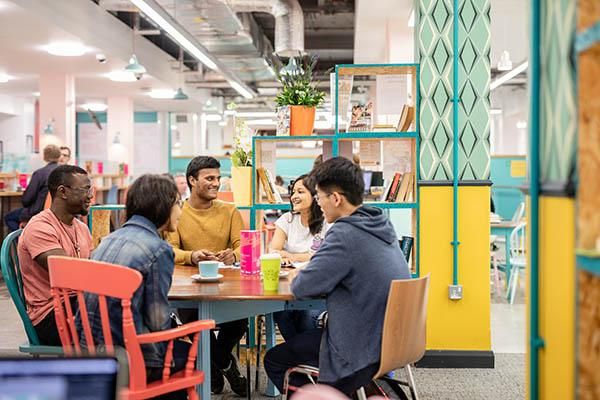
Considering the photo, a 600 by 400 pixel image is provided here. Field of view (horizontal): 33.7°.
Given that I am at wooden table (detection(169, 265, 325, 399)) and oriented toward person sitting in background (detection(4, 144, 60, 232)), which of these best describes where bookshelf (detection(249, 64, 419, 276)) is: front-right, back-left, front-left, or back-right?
front-right

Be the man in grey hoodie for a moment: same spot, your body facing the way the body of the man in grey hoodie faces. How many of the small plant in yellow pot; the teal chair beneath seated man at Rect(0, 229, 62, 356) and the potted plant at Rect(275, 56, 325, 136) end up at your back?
0

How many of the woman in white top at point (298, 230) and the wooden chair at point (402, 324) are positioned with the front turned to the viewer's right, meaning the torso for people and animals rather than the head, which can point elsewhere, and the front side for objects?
0

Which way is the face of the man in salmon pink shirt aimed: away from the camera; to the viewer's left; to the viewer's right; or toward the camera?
to the viewer's right

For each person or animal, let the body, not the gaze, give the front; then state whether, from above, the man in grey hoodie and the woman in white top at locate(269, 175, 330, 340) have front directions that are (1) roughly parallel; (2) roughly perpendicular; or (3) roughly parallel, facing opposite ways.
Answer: roughly perpendicular

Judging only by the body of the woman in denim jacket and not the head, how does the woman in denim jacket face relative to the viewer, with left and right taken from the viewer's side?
facing away from the viewer and to the right of the viewer

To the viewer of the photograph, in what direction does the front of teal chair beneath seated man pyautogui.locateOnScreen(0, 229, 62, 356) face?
facing to the right of the viewer

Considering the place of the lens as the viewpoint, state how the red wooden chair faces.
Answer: facing away from the viewer and to the right of the viewer

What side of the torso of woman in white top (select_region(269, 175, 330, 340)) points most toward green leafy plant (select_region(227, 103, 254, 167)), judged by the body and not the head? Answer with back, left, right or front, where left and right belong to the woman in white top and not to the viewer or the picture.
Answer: right

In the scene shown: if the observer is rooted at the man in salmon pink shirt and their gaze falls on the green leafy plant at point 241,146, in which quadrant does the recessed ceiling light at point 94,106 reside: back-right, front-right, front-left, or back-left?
front-left

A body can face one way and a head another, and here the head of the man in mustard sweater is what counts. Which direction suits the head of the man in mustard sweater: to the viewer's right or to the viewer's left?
to the viewer's right

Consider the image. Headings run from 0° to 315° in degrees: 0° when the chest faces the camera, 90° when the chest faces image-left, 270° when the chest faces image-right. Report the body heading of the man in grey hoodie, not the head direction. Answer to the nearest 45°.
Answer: approximately 135°

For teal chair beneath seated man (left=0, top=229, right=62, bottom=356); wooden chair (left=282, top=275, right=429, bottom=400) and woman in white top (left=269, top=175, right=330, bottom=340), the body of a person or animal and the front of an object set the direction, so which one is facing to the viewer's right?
the teal chair beneath seated man

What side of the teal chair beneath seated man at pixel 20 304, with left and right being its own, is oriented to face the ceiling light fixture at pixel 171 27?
left

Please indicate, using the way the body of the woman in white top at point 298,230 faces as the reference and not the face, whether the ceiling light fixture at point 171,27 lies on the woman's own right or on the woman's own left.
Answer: on the woman's own right

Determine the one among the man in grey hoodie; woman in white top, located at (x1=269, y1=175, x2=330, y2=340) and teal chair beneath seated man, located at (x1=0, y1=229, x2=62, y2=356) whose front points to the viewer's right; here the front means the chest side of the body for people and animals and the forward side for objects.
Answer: the teal chair beneath seated man

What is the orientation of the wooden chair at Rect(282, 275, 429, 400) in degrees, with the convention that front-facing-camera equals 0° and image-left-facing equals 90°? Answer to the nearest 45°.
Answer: approximately 135°

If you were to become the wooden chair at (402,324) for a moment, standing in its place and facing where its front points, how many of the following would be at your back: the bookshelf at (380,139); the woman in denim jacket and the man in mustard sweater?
0

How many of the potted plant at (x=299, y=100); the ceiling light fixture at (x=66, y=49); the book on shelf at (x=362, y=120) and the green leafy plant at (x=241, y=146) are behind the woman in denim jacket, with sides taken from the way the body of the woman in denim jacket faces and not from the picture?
0
